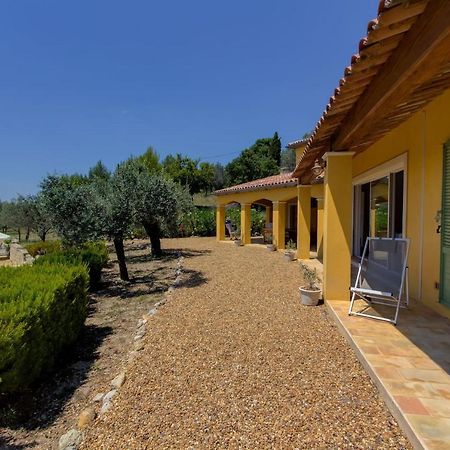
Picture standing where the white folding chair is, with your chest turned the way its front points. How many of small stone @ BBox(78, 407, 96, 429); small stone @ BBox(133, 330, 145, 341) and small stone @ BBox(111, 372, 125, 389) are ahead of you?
3

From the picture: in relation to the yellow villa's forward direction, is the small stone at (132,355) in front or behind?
in front

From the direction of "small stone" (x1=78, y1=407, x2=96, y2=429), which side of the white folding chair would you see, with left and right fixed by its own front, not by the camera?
front

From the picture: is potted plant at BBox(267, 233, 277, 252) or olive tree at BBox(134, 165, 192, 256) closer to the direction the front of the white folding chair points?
the olive tree

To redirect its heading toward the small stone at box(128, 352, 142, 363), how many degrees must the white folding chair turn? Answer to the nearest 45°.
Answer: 0° — it already faces it

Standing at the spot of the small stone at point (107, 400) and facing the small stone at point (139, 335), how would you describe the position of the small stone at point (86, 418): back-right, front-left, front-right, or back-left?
back-left

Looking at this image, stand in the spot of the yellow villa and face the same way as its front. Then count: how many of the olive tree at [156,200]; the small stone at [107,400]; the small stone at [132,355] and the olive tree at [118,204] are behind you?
0

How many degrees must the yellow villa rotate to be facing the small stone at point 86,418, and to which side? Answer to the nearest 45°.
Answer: approximately 45° to its left

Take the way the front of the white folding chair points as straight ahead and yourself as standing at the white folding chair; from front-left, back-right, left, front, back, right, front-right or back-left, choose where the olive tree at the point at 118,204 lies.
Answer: front-right

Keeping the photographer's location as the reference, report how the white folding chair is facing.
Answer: facing the viewer and to the left of the viewer

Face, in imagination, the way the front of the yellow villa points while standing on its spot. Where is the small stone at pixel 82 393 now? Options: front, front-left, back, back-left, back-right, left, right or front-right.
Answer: front-left

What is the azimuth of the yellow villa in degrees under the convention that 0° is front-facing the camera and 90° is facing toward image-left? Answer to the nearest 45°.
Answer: approximately 90°

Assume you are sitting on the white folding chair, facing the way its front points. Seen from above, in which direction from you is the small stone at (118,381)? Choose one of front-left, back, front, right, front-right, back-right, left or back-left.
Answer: front

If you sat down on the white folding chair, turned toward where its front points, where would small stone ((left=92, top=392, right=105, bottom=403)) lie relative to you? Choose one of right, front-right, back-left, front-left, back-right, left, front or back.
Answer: front

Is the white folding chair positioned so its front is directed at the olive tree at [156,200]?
no

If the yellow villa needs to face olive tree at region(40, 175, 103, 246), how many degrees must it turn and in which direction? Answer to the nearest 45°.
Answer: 0° — it already faces it

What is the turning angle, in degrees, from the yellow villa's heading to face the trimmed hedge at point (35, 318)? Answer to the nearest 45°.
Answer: approximately 45° to its left

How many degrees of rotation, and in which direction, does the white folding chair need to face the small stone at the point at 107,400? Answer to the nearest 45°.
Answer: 0° — it already faces it

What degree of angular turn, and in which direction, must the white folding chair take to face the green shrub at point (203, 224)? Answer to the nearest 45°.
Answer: approximately 90° to its right

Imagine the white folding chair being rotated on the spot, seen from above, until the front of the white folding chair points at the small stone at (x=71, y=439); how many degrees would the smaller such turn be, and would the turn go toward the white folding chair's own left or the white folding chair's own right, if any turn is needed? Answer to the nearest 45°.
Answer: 0° — it already faces it
